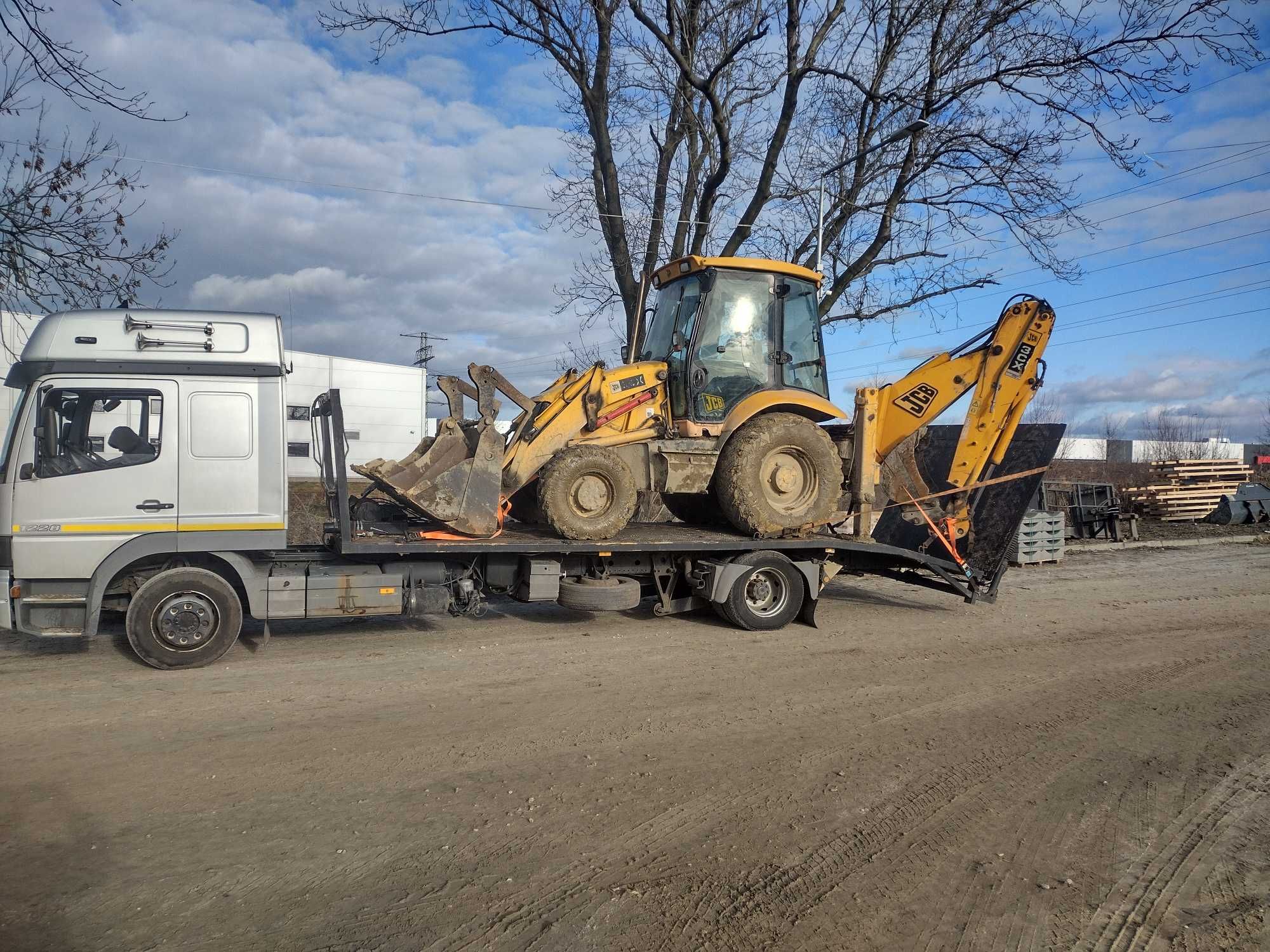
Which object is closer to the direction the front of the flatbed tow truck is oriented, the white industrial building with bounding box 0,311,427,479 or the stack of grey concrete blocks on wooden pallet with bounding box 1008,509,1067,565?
the white industrial building

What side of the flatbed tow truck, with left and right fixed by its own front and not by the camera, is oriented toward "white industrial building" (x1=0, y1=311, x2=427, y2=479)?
right

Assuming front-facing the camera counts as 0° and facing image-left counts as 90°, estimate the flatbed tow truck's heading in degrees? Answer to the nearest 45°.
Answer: approximately 90°

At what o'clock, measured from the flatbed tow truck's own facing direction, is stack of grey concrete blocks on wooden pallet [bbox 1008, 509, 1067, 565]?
The stack of grey concrete blocks on wooden pallet is roughly at 5 o'clock from the flatbed tow truck.
